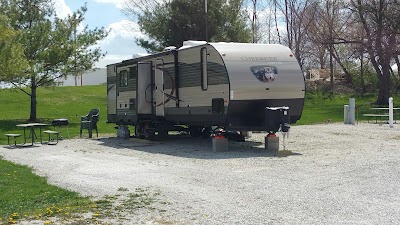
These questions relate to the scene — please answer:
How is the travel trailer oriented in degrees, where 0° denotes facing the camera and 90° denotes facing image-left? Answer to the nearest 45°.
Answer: approximately 315°

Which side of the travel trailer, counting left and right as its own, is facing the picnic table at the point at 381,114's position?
left

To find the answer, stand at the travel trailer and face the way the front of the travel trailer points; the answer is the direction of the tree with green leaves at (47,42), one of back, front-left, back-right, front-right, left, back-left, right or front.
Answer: back

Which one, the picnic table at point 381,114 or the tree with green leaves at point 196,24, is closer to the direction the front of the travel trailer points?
the picnic table

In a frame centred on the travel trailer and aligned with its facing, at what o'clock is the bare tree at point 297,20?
The bare tree is roughly at 8 o'clock from the travel trailer.

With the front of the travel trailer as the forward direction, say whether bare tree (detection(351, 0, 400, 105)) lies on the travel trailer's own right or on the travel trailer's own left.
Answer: on the travel trailer's own left
